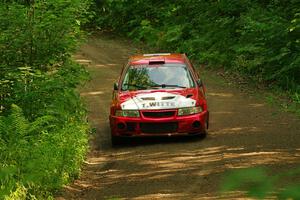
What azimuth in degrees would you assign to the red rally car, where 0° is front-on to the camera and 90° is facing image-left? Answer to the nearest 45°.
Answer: approximately 0°
